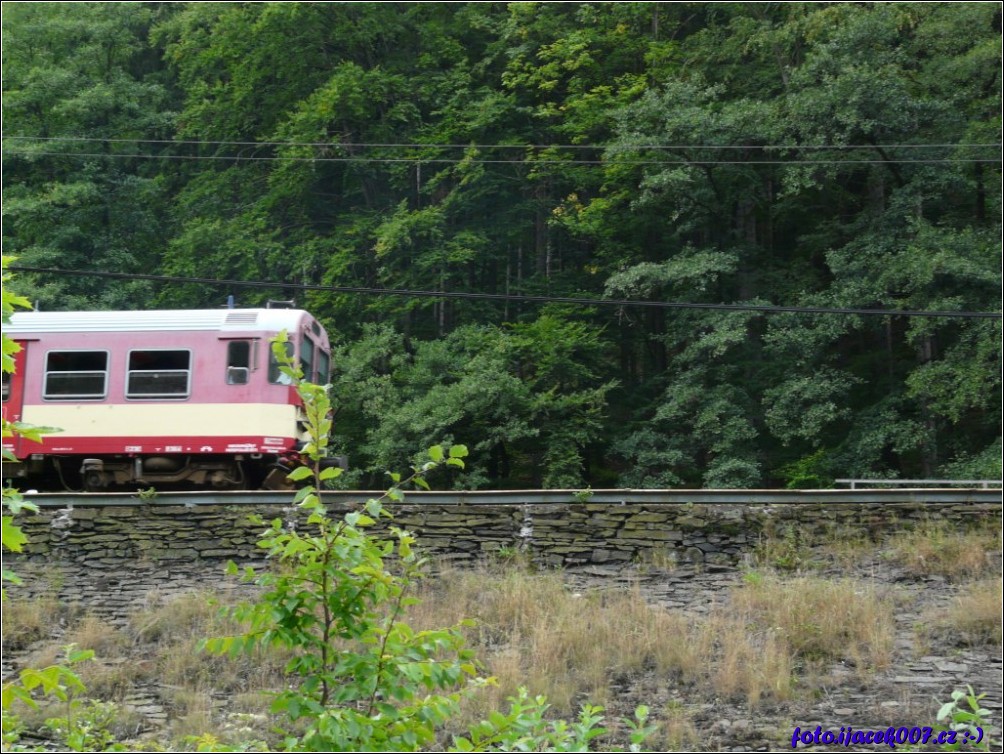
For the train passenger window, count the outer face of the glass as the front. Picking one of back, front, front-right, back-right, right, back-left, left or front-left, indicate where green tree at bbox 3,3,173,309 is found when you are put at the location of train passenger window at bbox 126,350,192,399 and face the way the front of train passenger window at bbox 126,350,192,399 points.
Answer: back

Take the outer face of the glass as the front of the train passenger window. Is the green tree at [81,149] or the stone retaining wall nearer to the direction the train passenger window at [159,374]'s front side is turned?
the stone retaining wall
